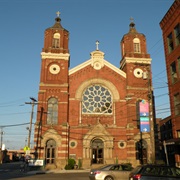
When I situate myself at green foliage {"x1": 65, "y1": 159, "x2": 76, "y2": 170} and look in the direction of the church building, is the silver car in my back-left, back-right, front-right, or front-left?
back-right

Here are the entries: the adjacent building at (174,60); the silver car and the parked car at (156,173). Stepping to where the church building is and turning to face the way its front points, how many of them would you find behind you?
0

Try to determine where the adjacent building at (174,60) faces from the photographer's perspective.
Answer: facing the viewer and to the left of the viewer

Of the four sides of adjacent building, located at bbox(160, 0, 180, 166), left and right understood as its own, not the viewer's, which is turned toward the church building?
right

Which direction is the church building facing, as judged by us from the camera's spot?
facing the viewer

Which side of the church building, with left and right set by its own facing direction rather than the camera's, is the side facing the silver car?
front

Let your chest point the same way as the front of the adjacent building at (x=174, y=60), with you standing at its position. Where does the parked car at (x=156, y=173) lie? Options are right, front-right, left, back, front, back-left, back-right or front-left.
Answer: front-left

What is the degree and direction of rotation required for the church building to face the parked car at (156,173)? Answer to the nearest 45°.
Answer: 0° — it already faces it

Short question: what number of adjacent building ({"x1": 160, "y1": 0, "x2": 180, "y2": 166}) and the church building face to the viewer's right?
0

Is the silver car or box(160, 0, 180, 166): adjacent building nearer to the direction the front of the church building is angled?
the silver car
